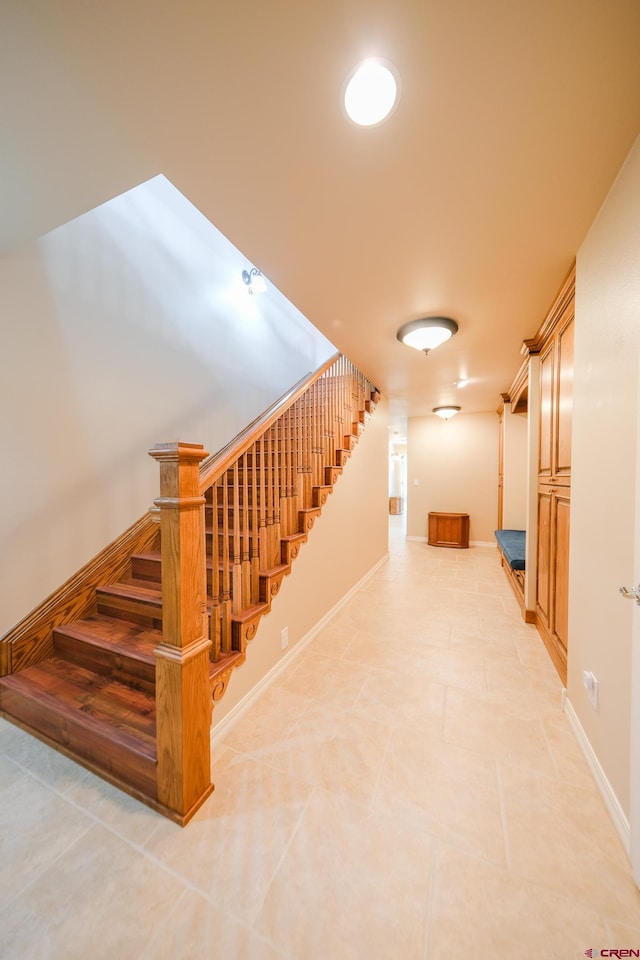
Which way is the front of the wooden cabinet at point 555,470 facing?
to the viewer's left

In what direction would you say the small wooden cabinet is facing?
toward the camera

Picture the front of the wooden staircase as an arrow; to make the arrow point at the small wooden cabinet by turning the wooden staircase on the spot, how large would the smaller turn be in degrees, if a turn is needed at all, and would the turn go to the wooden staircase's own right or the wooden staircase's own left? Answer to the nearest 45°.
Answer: approximately 180°

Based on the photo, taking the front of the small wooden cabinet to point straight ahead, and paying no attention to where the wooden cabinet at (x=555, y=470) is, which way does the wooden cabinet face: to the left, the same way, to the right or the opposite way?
to the right

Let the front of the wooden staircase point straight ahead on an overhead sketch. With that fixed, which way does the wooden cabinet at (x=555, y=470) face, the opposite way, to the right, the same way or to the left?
to the right

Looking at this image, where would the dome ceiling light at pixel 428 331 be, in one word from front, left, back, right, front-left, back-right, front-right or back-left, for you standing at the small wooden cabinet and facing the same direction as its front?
front

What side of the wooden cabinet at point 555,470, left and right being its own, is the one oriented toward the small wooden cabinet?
right

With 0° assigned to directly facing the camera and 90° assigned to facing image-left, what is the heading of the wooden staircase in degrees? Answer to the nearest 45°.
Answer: approximately 45°

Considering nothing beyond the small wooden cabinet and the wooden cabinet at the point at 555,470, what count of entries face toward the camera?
1
